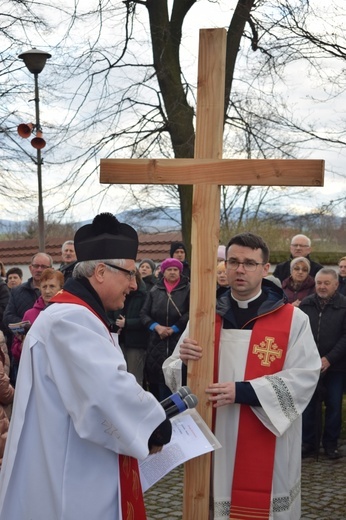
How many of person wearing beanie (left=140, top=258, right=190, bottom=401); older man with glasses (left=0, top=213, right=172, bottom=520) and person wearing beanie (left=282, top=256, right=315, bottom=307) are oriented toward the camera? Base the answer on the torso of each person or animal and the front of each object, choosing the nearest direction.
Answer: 2

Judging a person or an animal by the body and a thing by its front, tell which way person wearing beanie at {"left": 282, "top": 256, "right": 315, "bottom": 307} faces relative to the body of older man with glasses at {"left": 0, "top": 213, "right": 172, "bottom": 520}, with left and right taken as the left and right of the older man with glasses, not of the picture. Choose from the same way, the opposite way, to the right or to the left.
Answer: to the right

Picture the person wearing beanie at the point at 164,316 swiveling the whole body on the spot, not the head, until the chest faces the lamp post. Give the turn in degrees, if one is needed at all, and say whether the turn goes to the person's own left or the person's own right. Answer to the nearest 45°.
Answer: approximately 135° to the person's own right

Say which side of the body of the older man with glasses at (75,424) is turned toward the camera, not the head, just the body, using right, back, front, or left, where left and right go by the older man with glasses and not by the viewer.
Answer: right

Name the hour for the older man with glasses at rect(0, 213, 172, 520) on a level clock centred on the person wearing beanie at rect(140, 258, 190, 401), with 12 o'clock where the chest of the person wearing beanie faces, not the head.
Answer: The older man with glasses is roughly at 12 o'clock from the person wearing beanie.
